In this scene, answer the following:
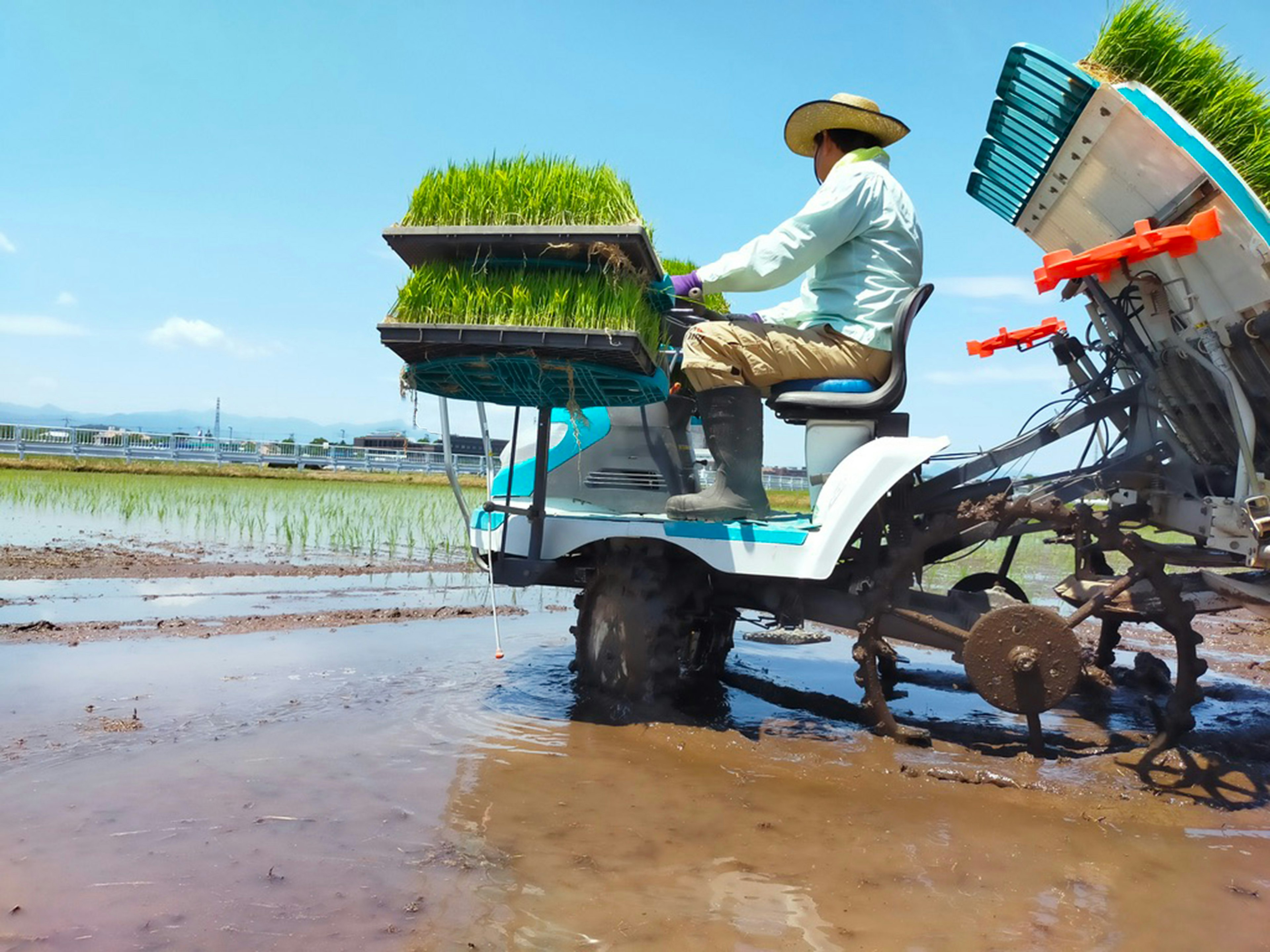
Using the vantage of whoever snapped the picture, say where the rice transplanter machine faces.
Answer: facing to the left of the viewer

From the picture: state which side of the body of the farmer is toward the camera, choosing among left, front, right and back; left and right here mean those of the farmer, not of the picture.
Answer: left

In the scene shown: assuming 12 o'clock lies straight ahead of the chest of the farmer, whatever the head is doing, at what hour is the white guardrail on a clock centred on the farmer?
The white guardrail is roughly at 2 o'clock from the farmer.

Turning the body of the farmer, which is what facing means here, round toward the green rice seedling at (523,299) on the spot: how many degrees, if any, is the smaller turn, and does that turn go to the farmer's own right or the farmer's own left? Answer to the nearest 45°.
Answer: approximately 45° to the farmer's own left

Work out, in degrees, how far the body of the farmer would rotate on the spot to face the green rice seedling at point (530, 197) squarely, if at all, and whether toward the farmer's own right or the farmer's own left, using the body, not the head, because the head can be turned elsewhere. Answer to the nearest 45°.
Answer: approximately 45° to the farmer's own left

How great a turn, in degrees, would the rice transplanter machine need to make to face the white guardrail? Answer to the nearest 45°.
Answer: approximately 45° to its right
